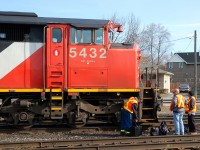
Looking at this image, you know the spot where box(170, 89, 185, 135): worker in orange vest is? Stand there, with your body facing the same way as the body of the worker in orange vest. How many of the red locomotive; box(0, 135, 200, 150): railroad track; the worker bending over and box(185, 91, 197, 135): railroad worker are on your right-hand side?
1

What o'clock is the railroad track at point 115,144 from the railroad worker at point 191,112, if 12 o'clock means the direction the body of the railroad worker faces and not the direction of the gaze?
The railroad track is roughly at 10 o'clock from the railroad worker.

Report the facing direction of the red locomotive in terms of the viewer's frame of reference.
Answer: facing to the right of the viewer

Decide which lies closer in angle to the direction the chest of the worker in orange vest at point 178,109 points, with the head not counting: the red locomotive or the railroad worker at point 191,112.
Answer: the red locomotive

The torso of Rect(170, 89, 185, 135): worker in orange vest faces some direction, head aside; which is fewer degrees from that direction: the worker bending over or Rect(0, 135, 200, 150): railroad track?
the worker bending over

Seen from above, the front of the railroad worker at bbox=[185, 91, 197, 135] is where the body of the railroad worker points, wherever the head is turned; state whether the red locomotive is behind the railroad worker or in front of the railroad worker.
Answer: in front

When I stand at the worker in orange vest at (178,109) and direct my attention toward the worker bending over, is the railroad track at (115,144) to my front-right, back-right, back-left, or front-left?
front-left

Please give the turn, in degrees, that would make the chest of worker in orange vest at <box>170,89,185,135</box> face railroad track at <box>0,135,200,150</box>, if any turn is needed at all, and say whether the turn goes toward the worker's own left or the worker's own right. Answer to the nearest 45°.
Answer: approximately 90° to the worker's own left

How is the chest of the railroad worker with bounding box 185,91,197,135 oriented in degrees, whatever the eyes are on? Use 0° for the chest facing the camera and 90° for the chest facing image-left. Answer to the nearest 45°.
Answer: approximately 90°

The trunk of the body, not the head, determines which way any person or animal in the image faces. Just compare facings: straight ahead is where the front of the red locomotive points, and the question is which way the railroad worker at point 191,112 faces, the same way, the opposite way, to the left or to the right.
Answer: the opposite way

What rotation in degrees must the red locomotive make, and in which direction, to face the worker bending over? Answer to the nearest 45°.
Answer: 0° — it already faces them

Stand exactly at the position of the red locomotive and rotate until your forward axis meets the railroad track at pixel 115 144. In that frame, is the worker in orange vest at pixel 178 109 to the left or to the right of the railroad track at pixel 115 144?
left

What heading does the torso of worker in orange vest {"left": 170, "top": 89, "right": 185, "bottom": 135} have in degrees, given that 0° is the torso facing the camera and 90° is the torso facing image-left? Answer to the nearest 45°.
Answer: approximately 135°
